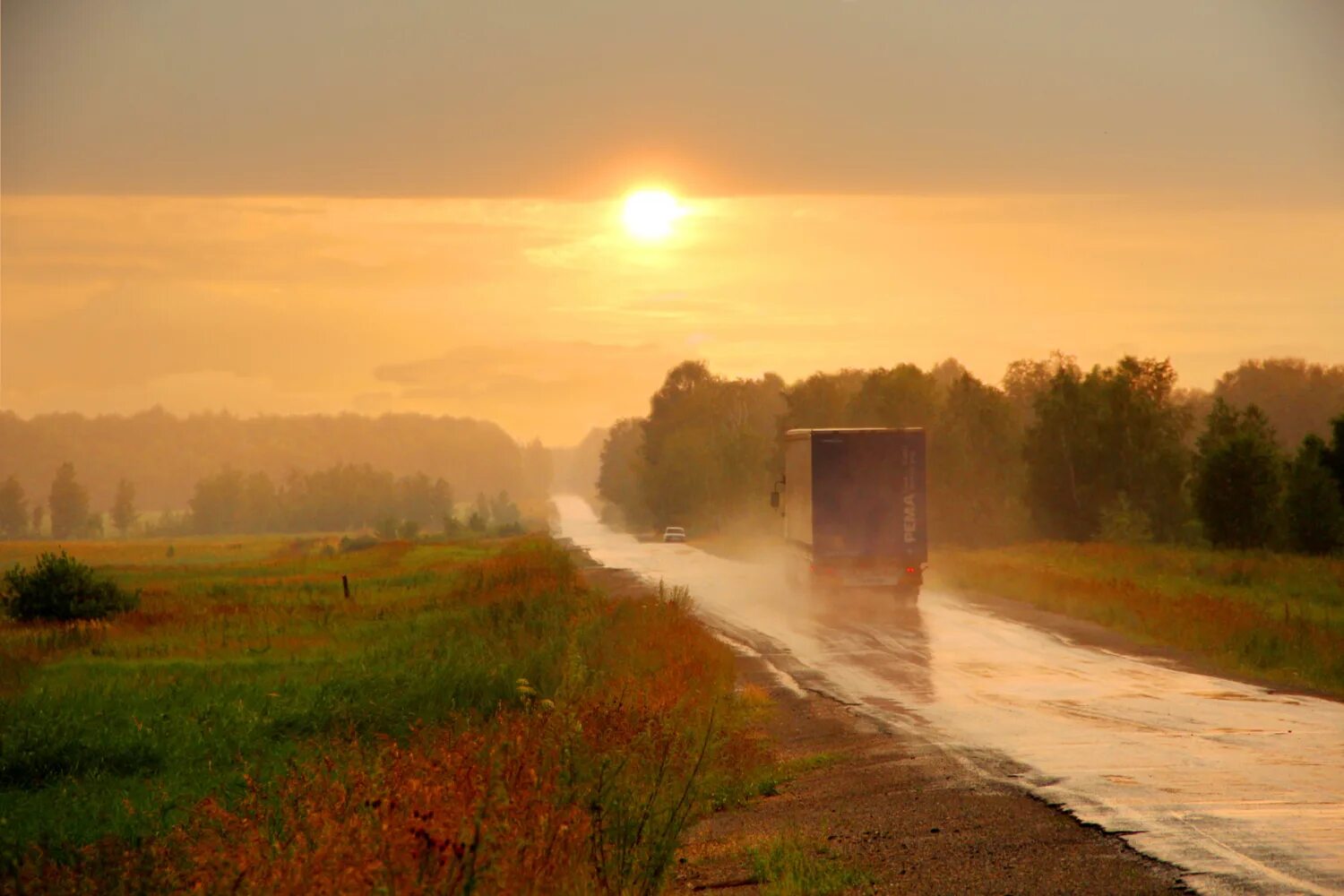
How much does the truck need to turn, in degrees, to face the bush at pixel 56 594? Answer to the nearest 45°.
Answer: approximately 90° to its left

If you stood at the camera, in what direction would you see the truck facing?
facing away from the viewer
